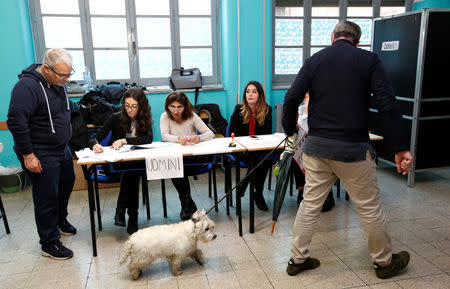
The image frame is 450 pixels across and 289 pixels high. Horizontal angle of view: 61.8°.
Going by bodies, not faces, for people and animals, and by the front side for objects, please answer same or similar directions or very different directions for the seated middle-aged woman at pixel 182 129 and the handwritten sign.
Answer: same or similar directions

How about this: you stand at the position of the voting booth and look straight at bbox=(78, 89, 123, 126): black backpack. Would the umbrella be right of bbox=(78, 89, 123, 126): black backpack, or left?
left

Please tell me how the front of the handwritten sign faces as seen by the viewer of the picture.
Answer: facing the viewer

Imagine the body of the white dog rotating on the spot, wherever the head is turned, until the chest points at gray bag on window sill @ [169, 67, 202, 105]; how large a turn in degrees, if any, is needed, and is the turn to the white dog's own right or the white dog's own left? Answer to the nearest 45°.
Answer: approximately 90° to the white dog's own left

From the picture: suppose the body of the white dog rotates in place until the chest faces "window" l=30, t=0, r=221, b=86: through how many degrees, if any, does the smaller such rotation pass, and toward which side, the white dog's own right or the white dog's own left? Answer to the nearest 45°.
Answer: approximately 90° to the white dog's own left

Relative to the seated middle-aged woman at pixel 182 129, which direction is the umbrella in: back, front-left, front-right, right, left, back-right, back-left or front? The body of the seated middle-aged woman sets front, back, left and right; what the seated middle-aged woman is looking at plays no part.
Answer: front-left

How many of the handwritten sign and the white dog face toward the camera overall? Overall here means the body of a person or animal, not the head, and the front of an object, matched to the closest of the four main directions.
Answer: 1

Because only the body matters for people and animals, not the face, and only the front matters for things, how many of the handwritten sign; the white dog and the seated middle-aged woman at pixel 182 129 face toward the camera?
2

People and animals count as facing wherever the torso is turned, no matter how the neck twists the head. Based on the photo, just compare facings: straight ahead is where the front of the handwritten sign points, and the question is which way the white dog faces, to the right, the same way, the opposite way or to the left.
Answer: to the left

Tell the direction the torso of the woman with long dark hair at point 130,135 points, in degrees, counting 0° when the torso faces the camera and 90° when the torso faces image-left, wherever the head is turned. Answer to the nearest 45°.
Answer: approximately 45°

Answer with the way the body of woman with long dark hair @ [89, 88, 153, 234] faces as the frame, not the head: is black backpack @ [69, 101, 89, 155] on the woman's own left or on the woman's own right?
on the woman's own right

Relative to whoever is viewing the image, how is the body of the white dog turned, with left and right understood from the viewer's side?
facing to the right of the viewer

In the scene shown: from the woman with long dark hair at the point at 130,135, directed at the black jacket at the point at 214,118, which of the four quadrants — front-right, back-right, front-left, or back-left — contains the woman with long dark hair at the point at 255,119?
front-right

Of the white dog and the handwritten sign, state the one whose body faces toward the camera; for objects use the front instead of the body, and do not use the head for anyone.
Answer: the handwritten sign

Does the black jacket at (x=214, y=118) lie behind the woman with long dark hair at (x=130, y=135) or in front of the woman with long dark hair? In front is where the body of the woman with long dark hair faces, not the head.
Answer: behind

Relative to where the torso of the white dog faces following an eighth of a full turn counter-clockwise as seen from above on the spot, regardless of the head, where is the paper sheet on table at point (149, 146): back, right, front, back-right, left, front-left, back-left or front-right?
front-left

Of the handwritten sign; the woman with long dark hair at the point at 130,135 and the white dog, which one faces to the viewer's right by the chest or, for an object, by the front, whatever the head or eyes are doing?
the white dog

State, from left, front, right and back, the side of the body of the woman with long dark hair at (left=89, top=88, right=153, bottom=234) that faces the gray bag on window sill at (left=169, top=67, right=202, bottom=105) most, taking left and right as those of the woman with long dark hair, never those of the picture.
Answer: back

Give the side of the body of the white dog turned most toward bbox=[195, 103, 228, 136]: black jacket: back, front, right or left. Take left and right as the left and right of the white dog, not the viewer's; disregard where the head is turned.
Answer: left

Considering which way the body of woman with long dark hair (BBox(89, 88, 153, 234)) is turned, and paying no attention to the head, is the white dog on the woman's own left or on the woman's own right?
on the woman's own left
